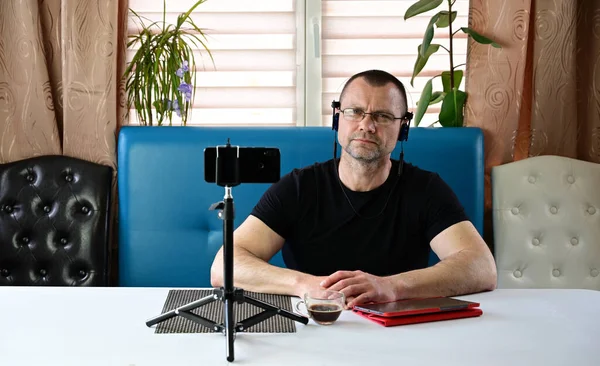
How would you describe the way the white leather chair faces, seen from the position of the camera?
facing the viewer

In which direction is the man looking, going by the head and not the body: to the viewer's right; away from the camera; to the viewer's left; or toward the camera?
toward the camera

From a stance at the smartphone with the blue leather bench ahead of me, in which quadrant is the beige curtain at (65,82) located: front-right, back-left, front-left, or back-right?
front-left

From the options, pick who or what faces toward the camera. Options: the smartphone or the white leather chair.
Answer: the white leather chair

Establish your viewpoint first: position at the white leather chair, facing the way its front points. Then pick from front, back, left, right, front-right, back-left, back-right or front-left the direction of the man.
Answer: front-right

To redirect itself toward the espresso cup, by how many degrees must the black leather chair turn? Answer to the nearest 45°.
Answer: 0° — it already faces it

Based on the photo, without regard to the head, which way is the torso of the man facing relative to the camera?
toward the camera

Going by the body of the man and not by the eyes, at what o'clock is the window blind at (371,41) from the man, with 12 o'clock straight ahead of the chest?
The window blind is roughly at 6 o'clock from the man.

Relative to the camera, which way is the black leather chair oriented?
toward the camera

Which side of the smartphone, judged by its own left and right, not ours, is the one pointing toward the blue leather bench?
front

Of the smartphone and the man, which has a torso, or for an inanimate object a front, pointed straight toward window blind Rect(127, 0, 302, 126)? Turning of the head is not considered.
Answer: the smartphone

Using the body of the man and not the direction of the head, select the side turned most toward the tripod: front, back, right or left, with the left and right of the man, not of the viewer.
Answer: front

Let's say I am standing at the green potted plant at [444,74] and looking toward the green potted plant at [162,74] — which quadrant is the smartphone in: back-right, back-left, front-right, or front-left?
front-left

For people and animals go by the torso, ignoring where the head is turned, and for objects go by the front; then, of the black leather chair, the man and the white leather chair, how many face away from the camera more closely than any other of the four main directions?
0

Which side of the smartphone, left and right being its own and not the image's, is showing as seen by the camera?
back

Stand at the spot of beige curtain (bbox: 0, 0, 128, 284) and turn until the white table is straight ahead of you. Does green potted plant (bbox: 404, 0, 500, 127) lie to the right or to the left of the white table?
left
